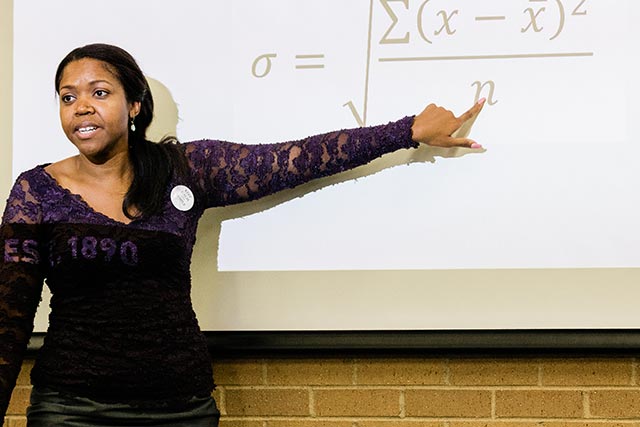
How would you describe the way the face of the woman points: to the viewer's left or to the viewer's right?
to the viewer's left

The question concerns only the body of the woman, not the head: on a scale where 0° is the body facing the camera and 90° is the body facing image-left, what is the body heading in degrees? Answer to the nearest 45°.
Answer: approximately 0°

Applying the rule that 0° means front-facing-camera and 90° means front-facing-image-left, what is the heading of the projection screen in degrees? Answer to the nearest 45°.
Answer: approximately 0°

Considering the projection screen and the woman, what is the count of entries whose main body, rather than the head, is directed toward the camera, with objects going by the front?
2
